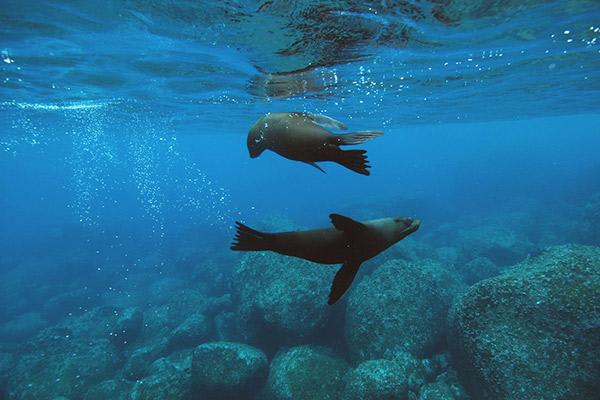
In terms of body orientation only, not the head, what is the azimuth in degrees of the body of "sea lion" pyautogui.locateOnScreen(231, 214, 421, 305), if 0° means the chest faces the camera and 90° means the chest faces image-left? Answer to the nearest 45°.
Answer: approximately 270°

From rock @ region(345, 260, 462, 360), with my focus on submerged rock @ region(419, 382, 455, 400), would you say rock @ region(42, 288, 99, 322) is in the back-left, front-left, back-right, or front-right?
back-right

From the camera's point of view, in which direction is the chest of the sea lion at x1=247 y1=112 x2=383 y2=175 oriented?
to the viewer's left

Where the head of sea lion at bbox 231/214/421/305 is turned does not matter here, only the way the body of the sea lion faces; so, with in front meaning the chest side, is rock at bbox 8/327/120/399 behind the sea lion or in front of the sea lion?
behind

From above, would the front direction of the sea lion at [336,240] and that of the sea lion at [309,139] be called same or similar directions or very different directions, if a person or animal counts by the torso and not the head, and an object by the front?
very different directions

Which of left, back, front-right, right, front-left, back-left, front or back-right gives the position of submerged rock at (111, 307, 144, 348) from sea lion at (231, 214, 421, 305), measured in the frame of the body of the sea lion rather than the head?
back-left

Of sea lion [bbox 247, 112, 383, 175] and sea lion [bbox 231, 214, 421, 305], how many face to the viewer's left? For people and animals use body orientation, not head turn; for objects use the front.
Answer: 1
